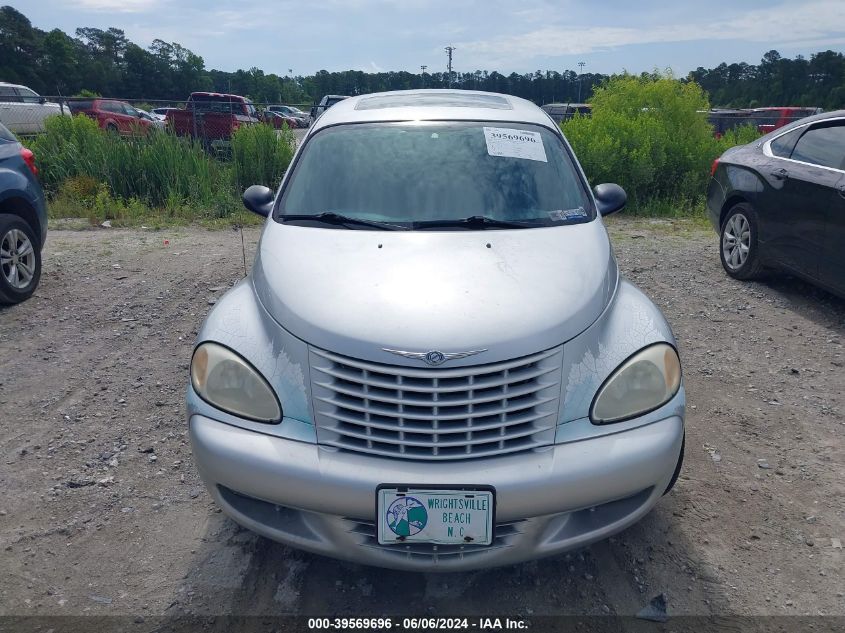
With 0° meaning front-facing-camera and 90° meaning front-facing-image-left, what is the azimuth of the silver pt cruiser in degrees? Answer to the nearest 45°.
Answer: approximately 0°

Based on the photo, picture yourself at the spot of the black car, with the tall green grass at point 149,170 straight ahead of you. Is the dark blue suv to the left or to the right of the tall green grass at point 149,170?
left

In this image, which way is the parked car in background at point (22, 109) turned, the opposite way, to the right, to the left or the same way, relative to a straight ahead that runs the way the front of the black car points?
to the left

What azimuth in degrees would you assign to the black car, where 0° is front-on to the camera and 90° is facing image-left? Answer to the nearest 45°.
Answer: approximately 315°

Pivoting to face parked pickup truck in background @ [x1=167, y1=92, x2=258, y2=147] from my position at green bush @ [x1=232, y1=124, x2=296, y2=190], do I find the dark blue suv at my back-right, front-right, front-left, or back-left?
back-left

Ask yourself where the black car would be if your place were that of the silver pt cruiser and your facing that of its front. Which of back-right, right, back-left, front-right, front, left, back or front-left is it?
back-left
